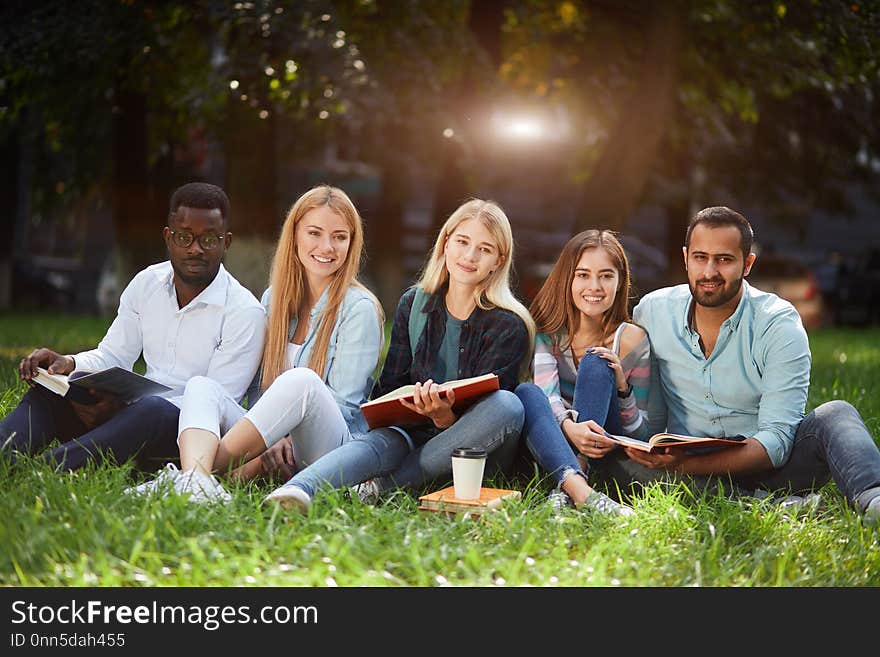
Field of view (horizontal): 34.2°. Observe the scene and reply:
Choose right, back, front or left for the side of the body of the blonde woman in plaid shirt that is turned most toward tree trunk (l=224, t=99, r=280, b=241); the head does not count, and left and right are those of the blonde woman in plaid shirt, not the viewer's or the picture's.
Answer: back

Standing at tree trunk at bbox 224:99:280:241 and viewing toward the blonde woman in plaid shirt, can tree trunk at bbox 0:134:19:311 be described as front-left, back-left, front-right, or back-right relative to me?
back-right

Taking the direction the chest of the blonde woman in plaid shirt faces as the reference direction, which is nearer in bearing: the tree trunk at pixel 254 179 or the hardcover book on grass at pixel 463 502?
the hardcover book on grass

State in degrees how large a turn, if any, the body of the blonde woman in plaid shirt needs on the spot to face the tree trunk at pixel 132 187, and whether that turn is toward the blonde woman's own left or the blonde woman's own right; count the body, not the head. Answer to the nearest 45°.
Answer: approximately 180°

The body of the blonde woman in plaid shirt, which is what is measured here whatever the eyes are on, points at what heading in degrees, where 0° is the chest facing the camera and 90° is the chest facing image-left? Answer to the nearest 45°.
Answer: approximately 0°

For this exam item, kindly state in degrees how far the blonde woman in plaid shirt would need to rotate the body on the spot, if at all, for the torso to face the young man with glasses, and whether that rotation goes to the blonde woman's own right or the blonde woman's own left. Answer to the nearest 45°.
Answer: approximately 90° to the blonde woman's own right

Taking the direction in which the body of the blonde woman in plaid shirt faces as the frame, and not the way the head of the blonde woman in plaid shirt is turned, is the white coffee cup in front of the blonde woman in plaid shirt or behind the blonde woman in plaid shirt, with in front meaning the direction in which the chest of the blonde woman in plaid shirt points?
in front

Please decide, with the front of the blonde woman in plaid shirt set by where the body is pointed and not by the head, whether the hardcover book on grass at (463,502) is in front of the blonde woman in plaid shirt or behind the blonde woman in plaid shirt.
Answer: in front

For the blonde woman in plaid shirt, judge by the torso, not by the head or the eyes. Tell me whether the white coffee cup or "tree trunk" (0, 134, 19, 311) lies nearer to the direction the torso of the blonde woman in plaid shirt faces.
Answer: the white coffee cup
